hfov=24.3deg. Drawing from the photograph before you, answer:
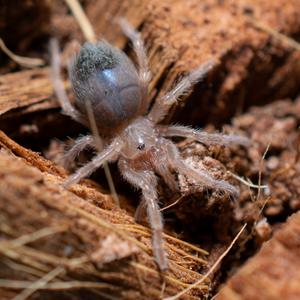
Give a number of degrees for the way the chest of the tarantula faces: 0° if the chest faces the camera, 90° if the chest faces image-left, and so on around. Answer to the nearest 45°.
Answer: approximately 315°
